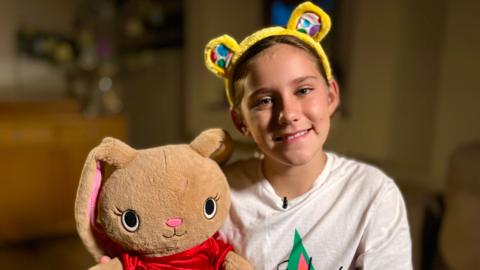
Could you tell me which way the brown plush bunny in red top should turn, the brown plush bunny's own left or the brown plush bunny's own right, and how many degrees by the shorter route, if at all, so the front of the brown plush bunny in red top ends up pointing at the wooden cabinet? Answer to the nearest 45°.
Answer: approximately 180°

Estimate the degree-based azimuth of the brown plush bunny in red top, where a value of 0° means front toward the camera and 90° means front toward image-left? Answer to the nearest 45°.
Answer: approximately 0°
